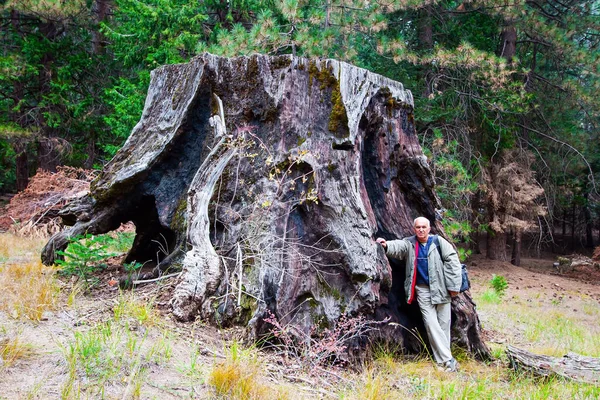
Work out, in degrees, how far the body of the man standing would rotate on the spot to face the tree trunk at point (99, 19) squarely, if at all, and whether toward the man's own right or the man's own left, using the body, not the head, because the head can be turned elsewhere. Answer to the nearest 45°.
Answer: approximately 135° to the man's own right

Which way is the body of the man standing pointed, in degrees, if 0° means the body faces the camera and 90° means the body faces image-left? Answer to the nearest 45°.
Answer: approximately 0°

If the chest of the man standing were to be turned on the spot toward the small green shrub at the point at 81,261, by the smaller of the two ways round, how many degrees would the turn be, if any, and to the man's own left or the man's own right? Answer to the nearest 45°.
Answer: approximately 90° to the man's own right

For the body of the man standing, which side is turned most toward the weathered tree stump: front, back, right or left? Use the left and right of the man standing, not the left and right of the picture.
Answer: right

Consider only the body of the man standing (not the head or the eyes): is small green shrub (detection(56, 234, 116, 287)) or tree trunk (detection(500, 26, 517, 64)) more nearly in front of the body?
the small green shrub

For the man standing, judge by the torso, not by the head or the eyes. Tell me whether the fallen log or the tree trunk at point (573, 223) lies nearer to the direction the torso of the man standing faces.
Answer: the fallen log

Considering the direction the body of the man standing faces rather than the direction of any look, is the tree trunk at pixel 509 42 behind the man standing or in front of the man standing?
behind

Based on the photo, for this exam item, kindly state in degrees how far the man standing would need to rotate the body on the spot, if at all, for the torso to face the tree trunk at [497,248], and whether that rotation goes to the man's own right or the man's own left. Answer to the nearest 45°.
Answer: approximately 180°
